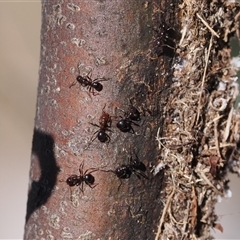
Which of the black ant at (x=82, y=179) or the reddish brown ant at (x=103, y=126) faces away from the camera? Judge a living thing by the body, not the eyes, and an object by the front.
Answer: the reddish brown ant

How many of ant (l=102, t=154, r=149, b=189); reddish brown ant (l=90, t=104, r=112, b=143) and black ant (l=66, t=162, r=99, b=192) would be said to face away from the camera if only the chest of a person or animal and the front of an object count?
1

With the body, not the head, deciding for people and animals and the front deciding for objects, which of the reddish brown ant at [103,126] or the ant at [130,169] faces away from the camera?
the reddish brown ant

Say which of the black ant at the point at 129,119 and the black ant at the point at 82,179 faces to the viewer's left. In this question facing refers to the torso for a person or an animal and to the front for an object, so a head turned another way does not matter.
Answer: the black ant at the point at 82,179

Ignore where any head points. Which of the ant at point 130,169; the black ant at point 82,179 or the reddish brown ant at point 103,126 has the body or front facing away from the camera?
the reddish brown ant

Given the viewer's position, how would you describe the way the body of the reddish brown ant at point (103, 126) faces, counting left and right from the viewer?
facing away from the viewer

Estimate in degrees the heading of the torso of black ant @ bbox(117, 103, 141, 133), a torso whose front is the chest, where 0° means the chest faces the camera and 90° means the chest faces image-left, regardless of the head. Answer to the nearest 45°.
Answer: approximately 225°

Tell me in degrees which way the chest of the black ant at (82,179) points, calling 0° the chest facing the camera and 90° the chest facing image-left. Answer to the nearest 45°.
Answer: approximately 90°
